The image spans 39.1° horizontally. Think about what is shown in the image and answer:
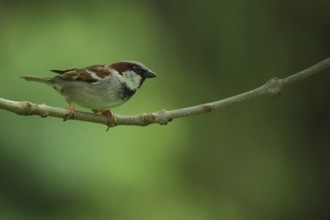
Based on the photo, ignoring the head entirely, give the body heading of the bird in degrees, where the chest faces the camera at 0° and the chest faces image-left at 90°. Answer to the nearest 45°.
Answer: approximately 270°
